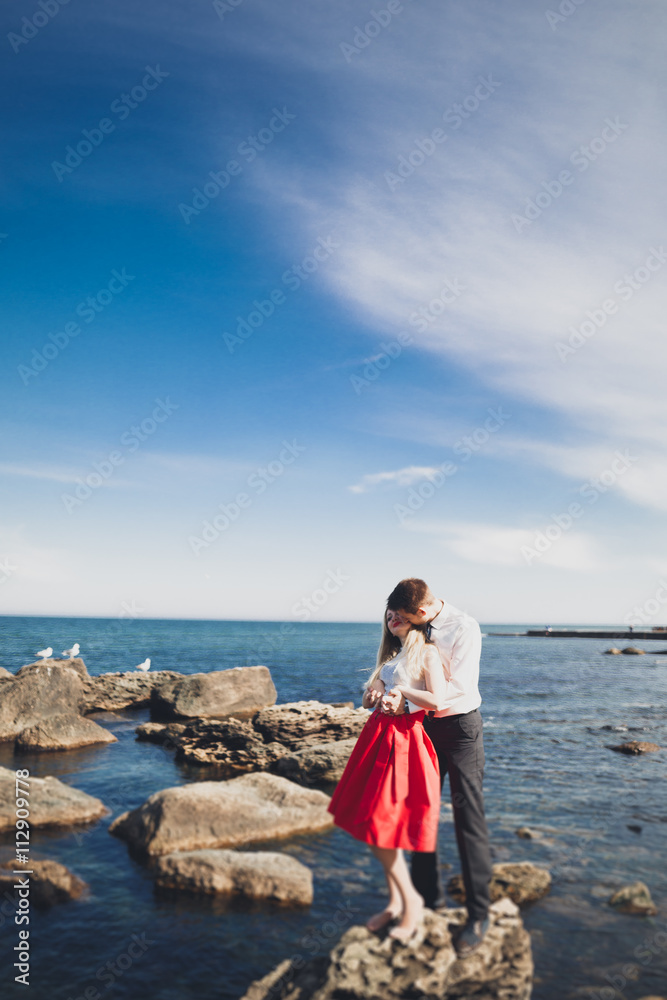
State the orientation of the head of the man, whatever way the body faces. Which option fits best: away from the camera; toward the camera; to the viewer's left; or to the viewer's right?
to the viewer's left

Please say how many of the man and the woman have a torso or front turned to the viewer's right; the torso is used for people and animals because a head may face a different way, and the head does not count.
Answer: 0

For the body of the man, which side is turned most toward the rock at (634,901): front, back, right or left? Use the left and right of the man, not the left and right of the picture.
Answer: back

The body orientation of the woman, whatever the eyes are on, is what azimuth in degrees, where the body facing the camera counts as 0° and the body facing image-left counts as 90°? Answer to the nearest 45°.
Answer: approximately 45°

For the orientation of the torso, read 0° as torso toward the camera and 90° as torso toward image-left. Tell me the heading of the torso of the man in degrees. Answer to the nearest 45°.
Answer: approximately 45°
